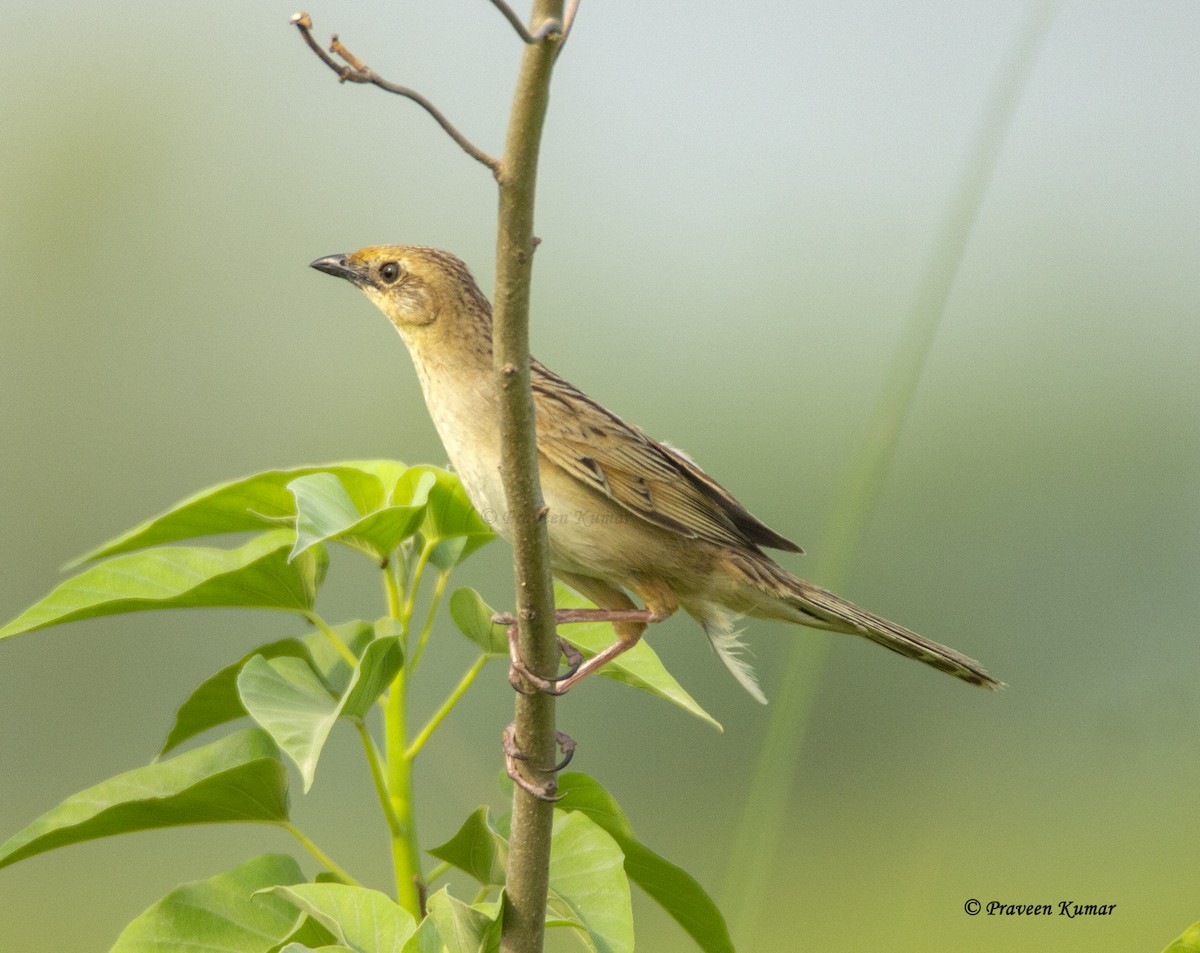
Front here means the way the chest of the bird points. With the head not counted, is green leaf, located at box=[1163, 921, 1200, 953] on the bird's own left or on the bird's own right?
on the bird's own left

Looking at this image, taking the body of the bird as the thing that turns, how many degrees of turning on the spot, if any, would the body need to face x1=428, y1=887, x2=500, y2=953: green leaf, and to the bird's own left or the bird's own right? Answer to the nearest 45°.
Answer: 0° — it already faces it

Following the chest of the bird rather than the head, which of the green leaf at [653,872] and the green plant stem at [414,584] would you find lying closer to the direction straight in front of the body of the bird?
the green plant stem

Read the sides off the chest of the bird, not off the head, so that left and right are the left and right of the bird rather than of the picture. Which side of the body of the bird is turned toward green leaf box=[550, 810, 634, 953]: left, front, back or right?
left

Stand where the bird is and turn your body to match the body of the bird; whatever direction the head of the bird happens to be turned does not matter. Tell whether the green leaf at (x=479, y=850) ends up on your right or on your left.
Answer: on your left

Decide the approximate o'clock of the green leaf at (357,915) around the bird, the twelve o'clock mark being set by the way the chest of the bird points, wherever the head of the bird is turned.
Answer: The green leaf is roughly at 12 o'clock from the bird.

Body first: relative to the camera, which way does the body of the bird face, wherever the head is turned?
to the viewer's left

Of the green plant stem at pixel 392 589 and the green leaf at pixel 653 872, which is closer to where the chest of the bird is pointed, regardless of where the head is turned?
the green plant stem

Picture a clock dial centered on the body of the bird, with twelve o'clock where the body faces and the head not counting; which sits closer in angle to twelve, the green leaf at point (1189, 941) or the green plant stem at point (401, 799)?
the green plant stem
